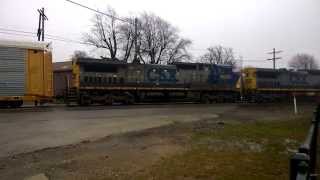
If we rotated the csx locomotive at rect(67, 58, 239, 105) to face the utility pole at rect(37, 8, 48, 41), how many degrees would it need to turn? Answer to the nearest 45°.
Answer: approximately 135° to its left

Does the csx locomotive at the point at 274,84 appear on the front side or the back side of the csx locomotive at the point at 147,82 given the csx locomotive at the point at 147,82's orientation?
on the front side

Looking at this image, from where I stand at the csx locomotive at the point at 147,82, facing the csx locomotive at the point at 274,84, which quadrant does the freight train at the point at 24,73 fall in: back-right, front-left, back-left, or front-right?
back-right

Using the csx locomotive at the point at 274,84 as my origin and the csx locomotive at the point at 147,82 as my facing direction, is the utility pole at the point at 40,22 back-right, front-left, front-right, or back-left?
front-right

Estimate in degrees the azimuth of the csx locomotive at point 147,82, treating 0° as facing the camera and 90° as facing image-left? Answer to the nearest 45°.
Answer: approximately 270°

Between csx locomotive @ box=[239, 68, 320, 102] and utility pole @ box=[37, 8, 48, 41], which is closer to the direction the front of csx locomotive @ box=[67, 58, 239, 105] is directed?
the csx locomotive
